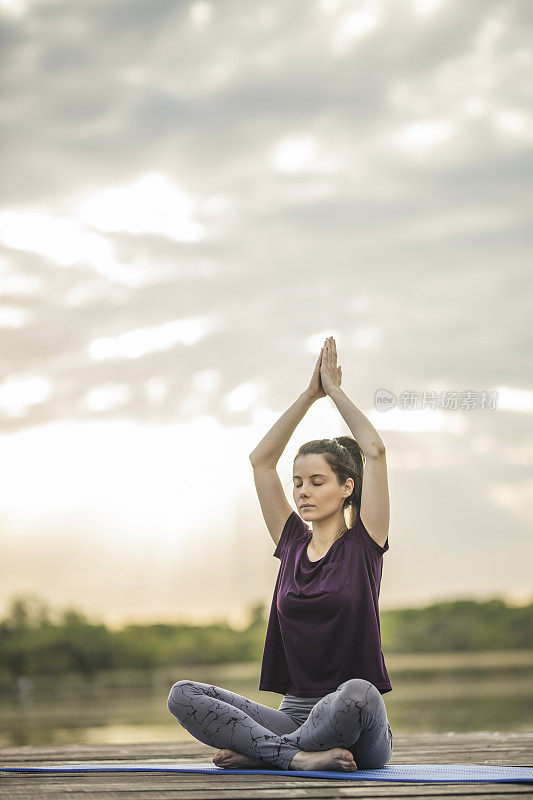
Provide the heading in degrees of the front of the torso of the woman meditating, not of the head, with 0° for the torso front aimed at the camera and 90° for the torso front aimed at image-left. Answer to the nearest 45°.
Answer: approximately 45°
